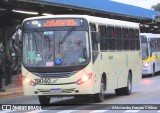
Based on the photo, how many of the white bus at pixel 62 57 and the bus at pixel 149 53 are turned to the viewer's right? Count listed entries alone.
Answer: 0

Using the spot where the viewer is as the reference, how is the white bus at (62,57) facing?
facing the viewer and to the left of the viewer

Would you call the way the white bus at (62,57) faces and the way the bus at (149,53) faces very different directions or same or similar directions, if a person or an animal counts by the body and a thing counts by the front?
same or similar directions

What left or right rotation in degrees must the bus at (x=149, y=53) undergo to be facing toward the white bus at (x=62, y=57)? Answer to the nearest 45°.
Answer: approximately 45° to its left

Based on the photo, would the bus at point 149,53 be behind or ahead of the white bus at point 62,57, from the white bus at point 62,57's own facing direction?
behind
